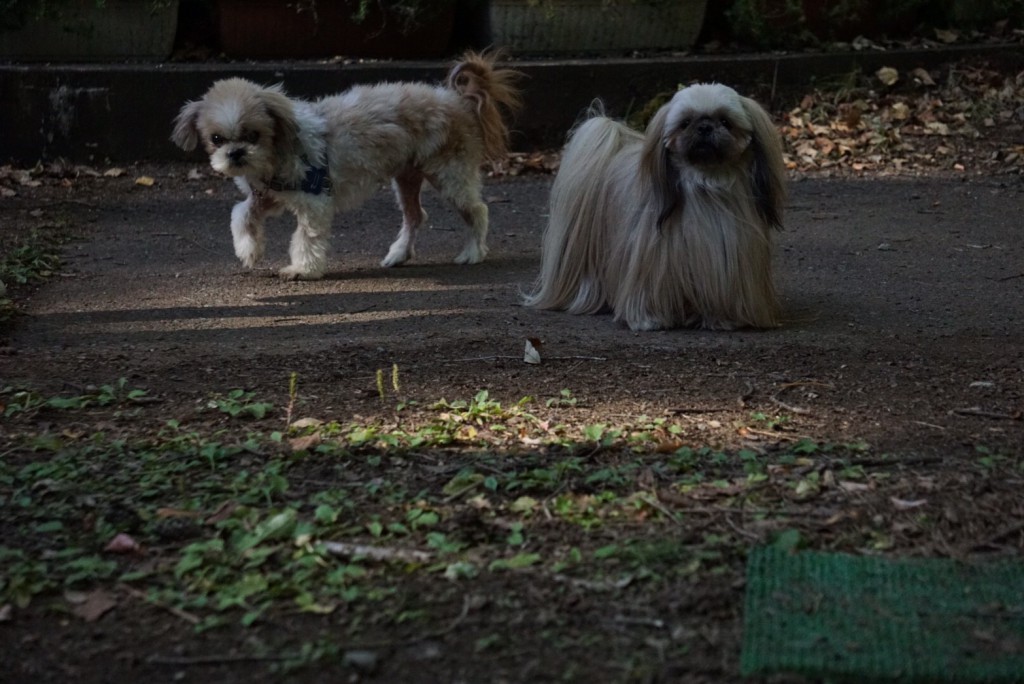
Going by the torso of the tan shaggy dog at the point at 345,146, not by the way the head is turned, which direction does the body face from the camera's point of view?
to the viewer's left

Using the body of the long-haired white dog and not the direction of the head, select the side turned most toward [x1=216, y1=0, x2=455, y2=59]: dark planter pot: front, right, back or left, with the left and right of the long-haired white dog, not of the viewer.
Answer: back

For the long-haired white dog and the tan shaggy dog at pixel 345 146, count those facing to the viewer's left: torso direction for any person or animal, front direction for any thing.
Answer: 1

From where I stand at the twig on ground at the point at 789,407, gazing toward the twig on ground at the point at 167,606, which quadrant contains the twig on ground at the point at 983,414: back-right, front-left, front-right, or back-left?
back-left

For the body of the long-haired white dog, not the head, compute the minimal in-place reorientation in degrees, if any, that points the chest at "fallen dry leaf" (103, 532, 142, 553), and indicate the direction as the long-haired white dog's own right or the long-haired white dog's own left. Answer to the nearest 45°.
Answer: approximately 90° to the long-haired white dog's own right

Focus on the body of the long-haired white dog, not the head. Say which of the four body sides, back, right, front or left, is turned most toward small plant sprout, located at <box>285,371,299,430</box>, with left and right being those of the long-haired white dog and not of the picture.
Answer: right

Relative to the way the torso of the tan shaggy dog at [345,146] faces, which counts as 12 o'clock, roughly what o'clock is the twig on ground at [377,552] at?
The twig on ground is roughly at 9 o'clock from the tan shaggy dog.

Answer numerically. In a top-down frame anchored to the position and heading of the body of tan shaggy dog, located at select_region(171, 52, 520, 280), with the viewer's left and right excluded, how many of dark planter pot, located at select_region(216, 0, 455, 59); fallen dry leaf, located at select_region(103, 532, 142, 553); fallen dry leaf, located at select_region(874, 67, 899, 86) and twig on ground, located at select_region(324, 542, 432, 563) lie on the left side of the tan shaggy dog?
2

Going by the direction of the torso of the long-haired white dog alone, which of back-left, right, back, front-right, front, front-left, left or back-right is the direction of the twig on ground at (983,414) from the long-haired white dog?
front

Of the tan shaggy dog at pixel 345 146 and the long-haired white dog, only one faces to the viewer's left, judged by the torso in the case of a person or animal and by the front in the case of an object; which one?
the tan shaggy dog

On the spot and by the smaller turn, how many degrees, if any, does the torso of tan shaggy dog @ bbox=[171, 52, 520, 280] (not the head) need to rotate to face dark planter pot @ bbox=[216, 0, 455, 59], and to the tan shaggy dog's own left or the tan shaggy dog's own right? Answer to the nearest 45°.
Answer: approximately 90° to the tan shaggy dog's own right

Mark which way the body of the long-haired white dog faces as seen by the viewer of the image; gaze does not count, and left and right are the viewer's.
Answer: facing the viewer and to the right of the viewer

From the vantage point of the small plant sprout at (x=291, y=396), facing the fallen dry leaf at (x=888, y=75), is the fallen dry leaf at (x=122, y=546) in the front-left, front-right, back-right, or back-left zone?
back-right
